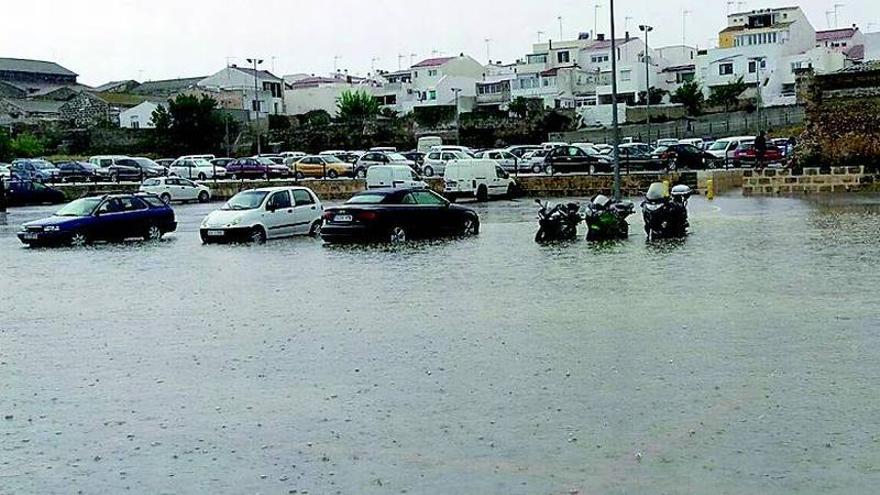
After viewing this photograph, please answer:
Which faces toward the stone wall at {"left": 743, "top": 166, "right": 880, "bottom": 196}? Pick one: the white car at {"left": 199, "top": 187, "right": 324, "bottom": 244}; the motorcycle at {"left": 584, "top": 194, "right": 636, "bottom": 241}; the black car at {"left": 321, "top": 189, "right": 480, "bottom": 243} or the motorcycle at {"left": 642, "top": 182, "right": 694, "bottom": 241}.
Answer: the black car

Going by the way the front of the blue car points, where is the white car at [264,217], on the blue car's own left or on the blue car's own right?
on the blue car's own left

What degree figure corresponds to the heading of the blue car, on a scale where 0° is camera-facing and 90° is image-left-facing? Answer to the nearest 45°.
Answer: approximately 45°

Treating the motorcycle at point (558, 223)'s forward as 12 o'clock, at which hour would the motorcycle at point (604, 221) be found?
the motorcycle at point (604, 221) is roughly at 8 o'clock from the motorcycle at point (558, 223).

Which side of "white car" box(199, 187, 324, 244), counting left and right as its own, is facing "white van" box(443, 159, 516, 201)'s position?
back

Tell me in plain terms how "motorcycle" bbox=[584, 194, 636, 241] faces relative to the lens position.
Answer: facing the viewer and to the left of the viewer

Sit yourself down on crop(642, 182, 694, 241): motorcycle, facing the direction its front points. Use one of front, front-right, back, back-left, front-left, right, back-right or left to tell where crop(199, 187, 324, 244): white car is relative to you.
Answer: front-right

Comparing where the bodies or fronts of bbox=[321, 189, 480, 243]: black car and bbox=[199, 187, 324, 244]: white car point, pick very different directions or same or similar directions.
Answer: very different directions

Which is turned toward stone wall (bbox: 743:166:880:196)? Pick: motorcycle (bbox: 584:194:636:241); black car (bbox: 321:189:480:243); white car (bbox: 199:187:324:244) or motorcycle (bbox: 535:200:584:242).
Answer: the black car

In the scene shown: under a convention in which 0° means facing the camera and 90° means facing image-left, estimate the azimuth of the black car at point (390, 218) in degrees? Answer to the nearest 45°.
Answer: approximately 225°

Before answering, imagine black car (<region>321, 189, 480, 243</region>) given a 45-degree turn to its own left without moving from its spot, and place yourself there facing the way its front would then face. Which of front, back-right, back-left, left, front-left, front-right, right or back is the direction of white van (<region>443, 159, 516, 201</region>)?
front

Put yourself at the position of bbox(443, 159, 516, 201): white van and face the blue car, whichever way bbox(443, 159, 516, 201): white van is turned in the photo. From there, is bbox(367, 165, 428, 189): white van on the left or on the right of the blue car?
right

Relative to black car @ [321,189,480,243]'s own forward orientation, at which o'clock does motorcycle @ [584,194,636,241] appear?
The motorcycle is roughly at 2 o'clock from the black car.

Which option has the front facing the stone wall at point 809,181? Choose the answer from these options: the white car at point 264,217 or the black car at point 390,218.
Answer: the black car

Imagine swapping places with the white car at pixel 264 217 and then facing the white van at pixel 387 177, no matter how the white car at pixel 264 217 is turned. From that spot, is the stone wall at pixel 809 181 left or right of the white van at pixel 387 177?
right

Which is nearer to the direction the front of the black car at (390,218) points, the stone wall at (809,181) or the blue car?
the stone wall
